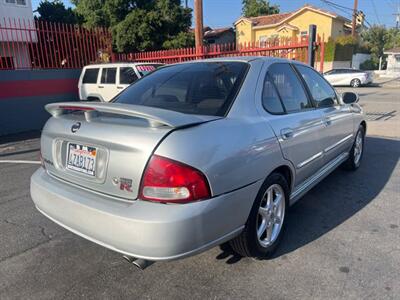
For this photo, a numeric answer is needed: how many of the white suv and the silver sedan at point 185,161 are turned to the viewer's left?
0

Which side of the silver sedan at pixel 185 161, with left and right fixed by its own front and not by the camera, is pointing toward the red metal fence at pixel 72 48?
left

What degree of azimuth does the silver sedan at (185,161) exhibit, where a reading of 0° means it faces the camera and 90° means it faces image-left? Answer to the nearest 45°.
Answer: approximately 225°

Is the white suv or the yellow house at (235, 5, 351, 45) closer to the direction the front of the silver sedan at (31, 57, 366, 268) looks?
the yellow house

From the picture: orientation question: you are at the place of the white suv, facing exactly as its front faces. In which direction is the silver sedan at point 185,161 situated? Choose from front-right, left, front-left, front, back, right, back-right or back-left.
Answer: front-right

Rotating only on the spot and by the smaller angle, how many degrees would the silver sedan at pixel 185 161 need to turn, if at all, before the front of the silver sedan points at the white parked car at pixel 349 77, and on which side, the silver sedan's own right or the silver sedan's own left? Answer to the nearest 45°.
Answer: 0° — it already faces it

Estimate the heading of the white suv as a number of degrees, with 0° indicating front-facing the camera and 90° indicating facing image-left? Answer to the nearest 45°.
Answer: approximately 315°

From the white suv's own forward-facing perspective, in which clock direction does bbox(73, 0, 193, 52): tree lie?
The tree is roughly at 8 o'clock from the white suv.
